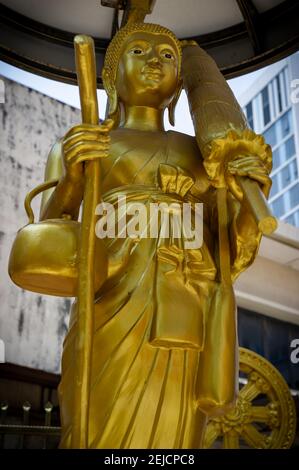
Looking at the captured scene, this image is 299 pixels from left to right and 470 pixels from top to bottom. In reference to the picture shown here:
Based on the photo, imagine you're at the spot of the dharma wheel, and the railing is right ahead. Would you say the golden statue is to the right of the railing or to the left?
left

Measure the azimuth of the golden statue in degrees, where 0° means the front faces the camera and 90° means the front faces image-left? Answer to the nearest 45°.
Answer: approximately 315°

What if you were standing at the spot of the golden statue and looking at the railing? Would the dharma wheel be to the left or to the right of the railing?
right

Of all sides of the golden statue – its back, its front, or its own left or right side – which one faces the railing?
back

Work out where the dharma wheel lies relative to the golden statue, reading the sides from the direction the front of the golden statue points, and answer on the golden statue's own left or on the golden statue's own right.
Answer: on the golden statue's own left
